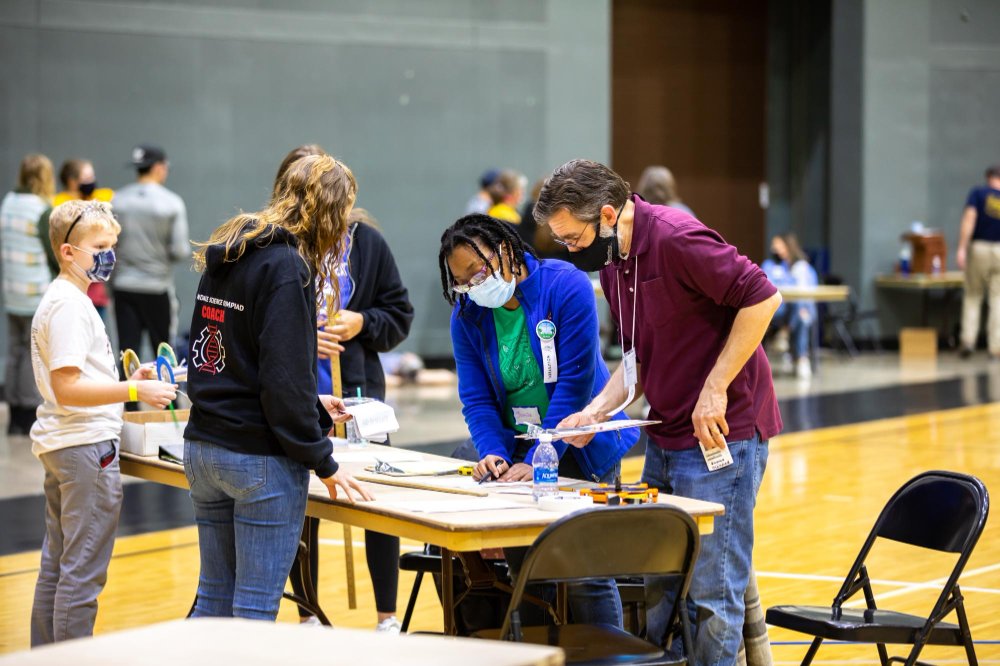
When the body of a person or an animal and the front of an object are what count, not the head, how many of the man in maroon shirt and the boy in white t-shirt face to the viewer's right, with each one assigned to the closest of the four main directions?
1

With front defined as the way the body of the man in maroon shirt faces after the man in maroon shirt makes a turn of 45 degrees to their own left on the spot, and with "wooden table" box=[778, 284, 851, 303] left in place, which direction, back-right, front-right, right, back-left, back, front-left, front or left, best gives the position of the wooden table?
back

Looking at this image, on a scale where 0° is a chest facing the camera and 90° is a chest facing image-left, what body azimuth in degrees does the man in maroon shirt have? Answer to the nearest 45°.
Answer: approximately 45°

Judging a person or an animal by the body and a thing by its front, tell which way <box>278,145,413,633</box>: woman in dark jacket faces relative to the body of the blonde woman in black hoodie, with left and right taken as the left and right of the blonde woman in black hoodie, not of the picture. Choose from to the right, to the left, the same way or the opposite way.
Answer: the opposite way

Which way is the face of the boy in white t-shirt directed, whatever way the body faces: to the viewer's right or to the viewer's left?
to the viewer's right

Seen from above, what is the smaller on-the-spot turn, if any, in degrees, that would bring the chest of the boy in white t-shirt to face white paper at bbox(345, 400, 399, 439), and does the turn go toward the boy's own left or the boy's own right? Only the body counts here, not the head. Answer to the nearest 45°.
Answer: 0° — they already face it

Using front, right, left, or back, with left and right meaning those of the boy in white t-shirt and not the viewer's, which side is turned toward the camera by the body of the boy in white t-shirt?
right

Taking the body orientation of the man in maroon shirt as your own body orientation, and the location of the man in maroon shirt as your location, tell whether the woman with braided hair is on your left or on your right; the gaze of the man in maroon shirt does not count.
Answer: on your right

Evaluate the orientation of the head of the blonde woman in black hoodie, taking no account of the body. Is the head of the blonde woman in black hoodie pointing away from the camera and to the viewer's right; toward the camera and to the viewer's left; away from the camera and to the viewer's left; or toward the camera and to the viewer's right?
away from the camera and to the viewer's right
